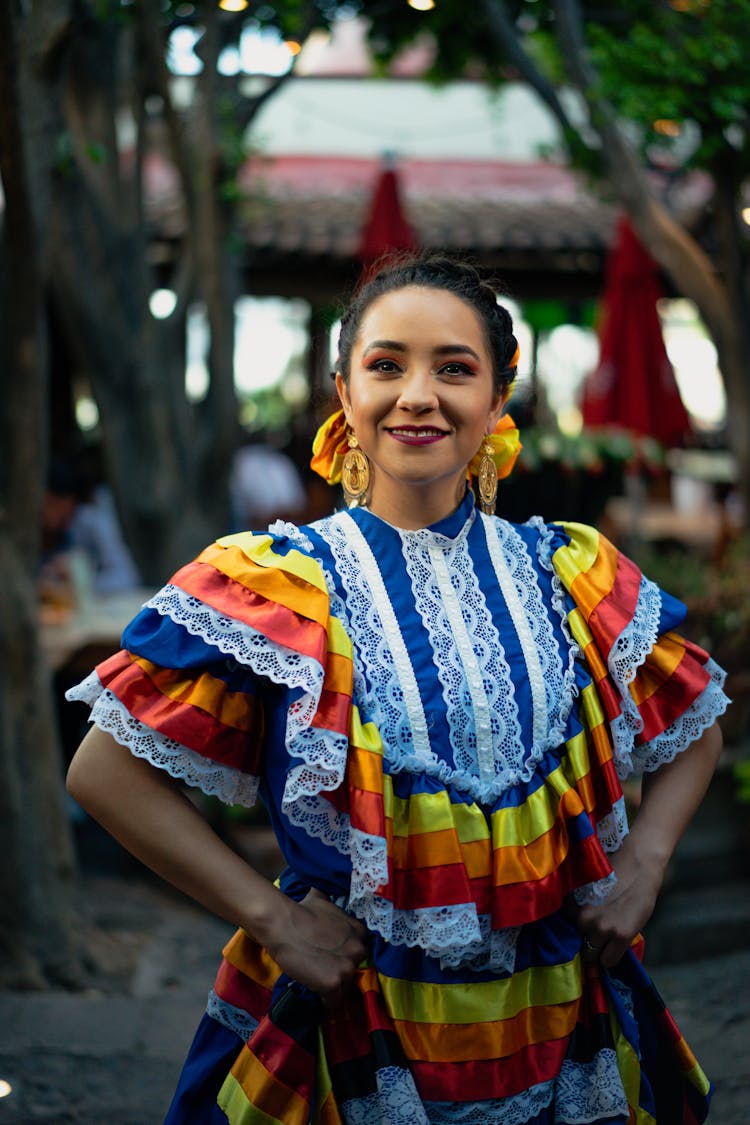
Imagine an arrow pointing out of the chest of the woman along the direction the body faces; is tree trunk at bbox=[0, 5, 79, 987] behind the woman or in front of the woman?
behind

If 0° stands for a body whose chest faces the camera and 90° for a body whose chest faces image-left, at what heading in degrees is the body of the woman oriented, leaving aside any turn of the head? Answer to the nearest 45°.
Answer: approximately 0°

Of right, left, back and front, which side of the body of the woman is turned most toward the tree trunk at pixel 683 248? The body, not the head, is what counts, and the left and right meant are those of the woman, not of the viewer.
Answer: back

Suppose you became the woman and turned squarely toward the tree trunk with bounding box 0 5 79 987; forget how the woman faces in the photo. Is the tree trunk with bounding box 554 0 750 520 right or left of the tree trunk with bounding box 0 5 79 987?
right

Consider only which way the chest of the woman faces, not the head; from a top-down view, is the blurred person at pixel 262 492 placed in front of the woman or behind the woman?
behind
